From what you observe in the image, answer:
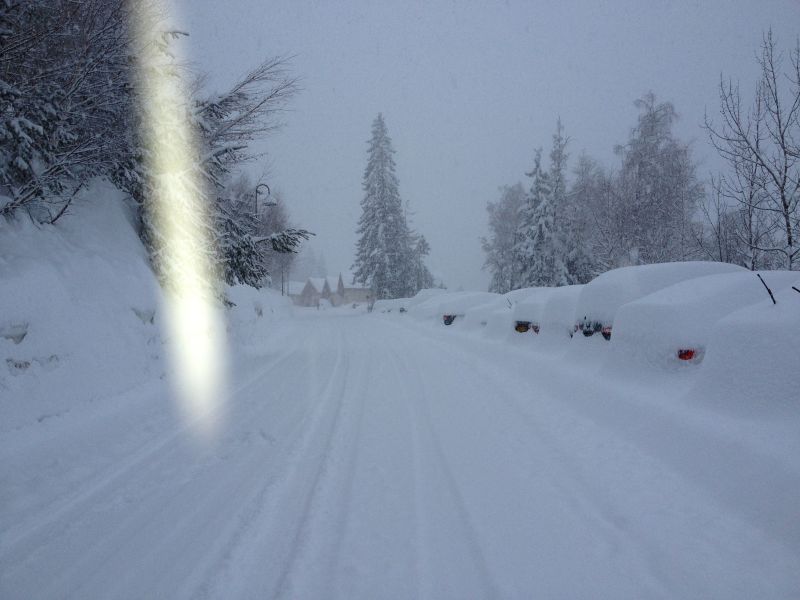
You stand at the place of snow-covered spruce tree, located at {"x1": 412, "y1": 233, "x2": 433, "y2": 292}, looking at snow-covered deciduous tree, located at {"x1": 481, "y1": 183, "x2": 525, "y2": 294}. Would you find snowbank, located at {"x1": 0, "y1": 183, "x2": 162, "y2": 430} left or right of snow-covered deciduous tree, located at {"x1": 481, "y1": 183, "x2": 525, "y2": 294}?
right

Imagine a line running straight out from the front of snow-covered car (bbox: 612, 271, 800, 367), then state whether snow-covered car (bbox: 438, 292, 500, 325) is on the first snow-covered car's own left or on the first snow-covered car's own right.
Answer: on the first snow-covered car's own left

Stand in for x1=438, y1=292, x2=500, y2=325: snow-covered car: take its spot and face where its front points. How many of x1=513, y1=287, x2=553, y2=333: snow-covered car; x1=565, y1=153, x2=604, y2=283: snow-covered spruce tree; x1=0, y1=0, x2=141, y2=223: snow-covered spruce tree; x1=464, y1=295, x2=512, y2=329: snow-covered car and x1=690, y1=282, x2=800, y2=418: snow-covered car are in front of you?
1

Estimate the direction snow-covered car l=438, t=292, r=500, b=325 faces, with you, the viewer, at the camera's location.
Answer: facing away from the viewer and to the right of the viewer

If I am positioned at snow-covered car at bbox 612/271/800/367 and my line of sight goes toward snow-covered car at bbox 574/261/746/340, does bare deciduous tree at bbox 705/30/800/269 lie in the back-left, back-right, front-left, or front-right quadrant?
front-right

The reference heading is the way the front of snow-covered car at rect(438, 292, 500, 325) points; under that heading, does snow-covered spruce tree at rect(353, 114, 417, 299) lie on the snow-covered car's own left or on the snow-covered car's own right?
on the snow-covered car's own left

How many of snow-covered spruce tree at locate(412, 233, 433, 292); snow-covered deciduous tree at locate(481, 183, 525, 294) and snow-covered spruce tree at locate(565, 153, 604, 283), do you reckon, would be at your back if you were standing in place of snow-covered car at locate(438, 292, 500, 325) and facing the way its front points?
0

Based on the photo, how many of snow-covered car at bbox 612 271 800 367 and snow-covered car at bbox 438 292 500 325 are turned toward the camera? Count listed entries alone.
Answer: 0

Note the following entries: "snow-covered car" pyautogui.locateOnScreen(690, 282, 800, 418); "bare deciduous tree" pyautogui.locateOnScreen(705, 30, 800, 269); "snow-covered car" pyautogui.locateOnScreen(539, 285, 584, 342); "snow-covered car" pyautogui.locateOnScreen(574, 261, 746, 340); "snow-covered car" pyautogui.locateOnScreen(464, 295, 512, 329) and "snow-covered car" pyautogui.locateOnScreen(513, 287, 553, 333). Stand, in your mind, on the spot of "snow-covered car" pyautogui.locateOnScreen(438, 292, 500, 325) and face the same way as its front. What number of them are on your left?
0

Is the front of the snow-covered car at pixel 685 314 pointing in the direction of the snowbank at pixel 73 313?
no

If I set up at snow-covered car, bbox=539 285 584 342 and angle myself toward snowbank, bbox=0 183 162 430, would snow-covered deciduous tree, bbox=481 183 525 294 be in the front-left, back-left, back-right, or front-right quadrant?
back-right

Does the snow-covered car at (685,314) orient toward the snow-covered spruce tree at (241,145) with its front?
no

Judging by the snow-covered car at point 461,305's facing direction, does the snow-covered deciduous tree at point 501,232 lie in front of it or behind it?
in front

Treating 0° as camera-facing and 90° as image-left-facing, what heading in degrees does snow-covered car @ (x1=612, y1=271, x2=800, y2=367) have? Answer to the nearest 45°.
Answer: approximately 225°

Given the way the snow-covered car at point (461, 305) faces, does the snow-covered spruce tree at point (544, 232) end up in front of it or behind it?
in front
